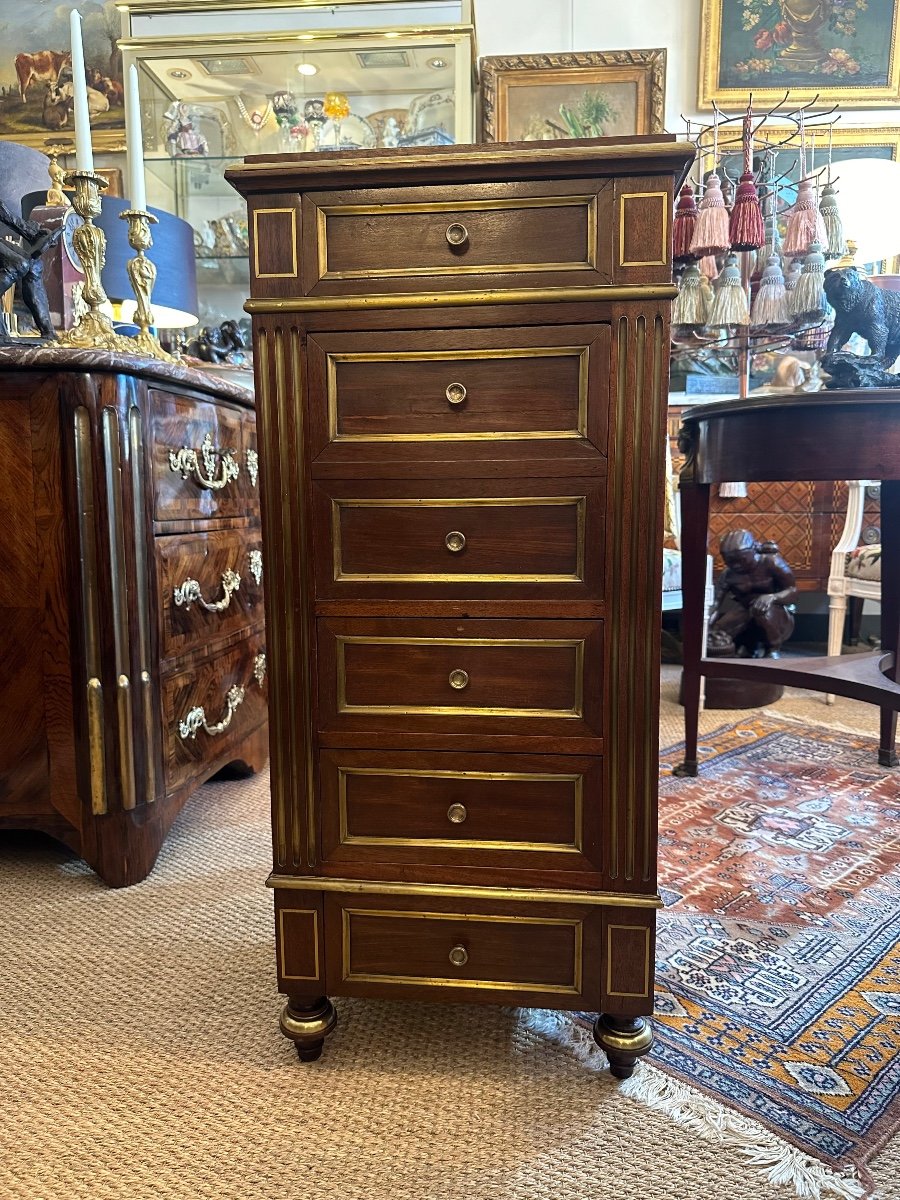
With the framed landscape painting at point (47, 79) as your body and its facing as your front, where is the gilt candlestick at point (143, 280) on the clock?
The gilt candlestick is roughly at 12 o'clock from the framed landscape painting.

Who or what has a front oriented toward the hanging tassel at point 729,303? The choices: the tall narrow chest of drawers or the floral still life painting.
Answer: the floral still life painting

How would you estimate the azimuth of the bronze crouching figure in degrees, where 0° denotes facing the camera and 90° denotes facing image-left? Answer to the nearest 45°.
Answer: approximately 45°

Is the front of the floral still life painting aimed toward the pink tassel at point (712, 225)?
yes

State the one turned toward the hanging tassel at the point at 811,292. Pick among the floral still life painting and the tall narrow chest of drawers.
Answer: the floral still life painting

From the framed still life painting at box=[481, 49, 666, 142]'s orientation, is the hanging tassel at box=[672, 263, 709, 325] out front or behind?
out front

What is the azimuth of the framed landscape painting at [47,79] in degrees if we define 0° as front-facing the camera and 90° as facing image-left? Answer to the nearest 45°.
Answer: approximately 0°

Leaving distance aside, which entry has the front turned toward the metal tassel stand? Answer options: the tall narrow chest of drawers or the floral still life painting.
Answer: the floral still life painting

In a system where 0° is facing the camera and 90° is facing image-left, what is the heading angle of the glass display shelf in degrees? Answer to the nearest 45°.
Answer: approximately 0°
